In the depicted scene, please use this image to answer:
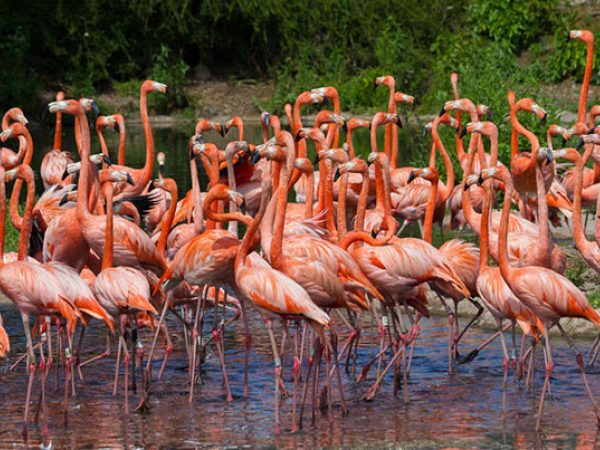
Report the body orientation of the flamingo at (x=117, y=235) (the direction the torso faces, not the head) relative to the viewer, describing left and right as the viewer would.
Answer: facing to the left of the viewer

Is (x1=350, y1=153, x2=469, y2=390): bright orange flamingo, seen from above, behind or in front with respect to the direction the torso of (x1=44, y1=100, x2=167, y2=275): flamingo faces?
behind

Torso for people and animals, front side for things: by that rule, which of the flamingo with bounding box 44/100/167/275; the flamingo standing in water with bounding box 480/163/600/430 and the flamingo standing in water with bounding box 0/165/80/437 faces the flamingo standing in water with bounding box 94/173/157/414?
the flamingo standing in water with bounding box 480/163/600/430

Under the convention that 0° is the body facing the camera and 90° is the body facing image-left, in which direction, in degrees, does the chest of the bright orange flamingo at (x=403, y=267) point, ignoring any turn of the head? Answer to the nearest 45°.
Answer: approximately 90°

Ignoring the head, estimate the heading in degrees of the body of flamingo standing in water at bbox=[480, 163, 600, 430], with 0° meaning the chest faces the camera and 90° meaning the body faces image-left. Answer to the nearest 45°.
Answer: approximately 90°

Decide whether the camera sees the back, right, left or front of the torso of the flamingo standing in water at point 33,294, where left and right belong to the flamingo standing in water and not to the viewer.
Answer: left

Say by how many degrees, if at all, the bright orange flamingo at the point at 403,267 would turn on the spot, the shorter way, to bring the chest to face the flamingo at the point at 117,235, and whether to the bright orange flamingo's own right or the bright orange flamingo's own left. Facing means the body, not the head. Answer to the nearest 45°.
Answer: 0° — it already faces it

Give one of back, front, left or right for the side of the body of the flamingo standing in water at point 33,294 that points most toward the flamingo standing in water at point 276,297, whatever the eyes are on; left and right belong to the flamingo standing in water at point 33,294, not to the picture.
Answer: back

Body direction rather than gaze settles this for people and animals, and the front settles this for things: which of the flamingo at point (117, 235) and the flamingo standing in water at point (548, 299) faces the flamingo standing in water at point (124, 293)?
the flamingo standing in water at point (548, 299)
